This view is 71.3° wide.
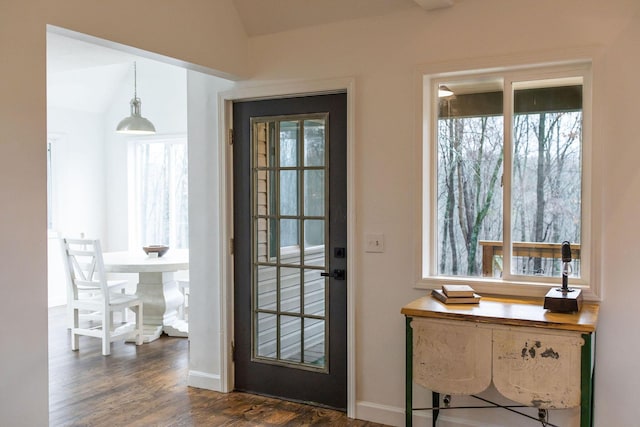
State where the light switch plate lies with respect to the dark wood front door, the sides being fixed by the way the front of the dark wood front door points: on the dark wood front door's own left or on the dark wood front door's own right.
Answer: on the dark wood front door's own left

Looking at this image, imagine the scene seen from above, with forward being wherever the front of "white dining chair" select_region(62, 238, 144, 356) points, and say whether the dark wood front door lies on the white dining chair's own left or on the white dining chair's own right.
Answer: on the white dining chair's own right

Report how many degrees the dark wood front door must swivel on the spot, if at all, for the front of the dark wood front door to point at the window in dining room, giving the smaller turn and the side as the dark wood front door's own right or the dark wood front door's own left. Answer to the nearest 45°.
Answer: approximately 90° to the dark wood front door's own right

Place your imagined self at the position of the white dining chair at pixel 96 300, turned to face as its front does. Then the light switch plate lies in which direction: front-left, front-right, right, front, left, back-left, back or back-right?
right

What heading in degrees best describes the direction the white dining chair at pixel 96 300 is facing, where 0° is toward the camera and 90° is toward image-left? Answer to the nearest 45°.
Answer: approximately 225°

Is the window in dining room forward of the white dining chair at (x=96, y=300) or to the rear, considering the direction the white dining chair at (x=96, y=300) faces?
forward

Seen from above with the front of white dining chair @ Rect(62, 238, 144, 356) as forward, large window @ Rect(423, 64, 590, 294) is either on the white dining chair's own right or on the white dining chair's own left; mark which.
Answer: on the white dining chair's own right

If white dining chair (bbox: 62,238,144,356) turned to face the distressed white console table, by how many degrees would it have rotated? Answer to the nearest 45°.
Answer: approximately 90° to its right

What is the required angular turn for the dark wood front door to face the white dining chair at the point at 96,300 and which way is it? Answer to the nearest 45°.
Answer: approximately 90° to its right

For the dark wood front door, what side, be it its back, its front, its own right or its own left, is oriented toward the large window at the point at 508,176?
left

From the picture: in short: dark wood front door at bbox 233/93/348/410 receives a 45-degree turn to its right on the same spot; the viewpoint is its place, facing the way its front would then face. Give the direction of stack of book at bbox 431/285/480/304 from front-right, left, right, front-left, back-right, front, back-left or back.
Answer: back-left

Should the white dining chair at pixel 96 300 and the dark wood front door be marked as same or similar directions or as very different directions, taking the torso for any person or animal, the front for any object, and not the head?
very different directions

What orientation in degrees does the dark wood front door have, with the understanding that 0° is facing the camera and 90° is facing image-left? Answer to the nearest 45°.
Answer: approximately 45°
